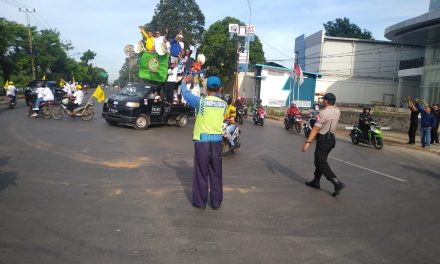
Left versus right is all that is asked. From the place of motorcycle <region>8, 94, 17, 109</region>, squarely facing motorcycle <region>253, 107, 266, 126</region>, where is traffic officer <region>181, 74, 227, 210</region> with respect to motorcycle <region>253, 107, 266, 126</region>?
right

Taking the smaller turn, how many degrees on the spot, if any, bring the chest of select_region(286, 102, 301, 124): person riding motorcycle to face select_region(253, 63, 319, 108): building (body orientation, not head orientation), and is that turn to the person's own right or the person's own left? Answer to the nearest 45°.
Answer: approximately 135° to the person's own left

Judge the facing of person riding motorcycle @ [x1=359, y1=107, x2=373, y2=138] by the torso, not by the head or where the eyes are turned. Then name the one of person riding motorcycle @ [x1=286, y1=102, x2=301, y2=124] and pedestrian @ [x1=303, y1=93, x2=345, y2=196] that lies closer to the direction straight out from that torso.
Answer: the pedestrian

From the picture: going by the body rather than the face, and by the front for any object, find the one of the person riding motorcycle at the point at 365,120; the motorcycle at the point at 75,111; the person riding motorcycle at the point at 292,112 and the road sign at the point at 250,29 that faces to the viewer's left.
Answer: the motorcycle

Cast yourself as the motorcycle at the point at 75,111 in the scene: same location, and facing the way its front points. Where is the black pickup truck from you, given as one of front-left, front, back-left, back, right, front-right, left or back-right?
back-left

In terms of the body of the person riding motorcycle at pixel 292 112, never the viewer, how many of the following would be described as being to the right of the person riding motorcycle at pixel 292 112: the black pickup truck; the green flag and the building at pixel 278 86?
2

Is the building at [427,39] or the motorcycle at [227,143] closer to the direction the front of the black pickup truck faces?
the motorcycle

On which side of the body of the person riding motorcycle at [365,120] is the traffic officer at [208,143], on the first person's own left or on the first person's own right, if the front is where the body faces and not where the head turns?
on the first person's own right

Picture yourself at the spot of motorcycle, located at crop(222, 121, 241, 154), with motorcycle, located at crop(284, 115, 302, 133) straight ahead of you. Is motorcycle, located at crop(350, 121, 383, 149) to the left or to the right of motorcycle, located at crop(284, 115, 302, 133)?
right

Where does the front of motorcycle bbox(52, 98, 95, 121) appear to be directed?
to the viewer's left

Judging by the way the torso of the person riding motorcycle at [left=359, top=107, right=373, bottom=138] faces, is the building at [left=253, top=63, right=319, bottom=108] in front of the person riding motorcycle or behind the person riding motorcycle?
behind

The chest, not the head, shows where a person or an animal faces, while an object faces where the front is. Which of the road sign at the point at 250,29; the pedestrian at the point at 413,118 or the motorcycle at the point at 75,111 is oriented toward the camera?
the road sign
